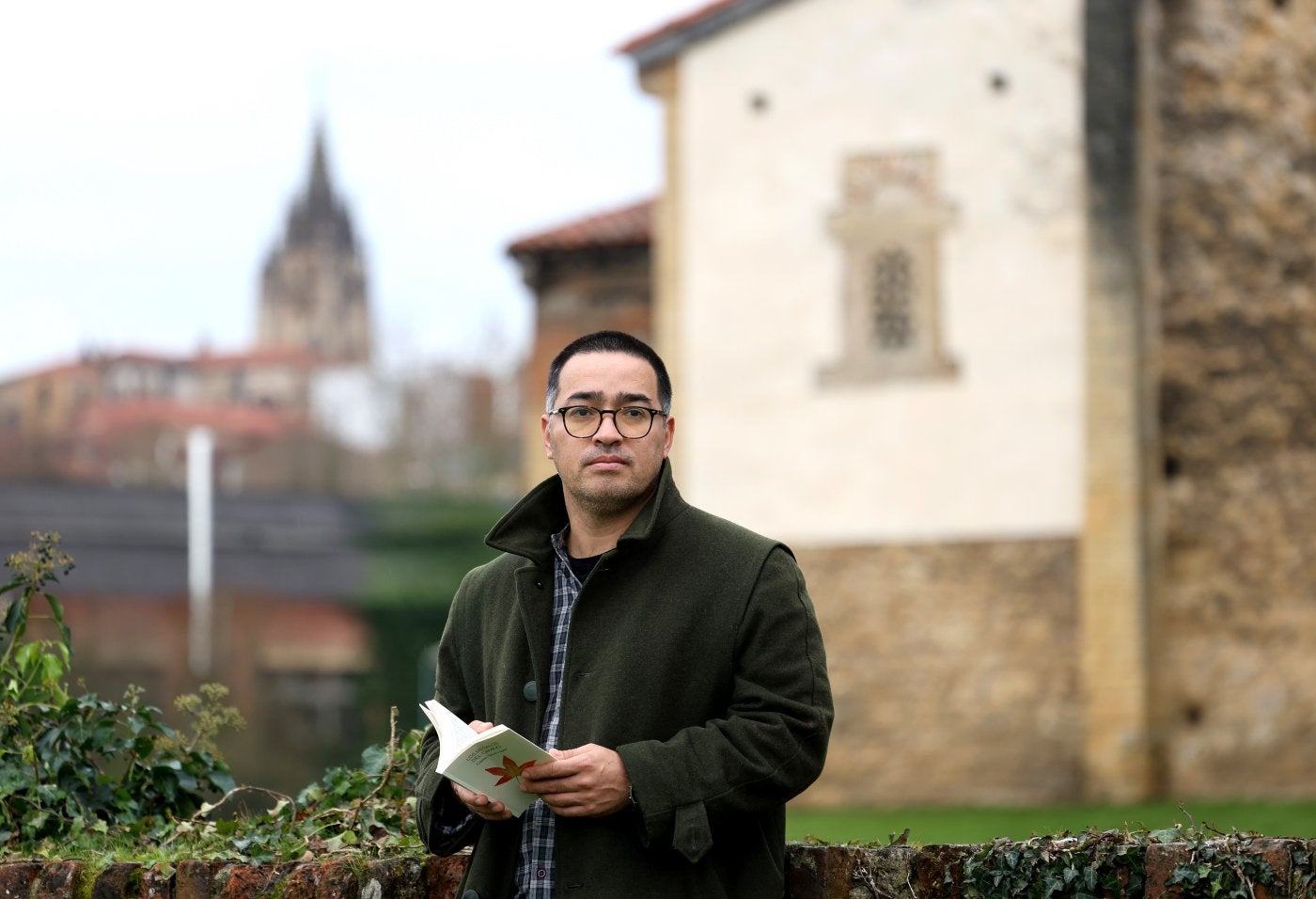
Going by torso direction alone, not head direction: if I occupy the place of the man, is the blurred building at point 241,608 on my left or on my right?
on my right

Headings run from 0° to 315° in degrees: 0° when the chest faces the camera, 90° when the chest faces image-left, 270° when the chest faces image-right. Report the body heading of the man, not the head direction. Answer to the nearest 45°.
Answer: approximately 45°

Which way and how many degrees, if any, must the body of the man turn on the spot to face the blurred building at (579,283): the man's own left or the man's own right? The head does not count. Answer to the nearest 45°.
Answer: approximately 135° to the man's own right

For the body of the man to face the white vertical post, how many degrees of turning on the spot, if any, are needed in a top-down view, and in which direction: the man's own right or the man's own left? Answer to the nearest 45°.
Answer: approximately 135° to the man's own right

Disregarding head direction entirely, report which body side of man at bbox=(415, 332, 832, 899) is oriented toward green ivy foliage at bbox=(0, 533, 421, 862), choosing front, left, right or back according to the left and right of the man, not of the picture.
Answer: right
